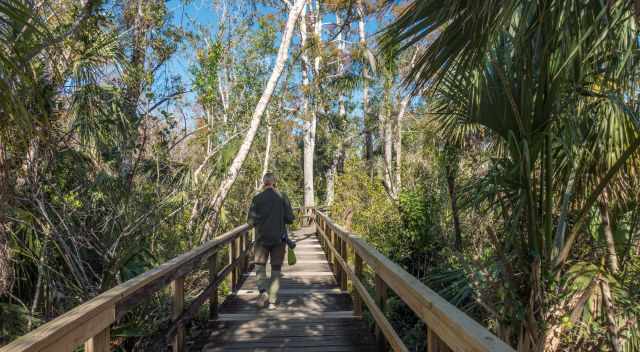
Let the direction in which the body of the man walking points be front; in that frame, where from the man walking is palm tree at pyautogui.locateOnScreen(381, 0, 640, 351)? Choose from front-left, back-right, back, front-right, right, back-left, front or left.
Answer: back-right

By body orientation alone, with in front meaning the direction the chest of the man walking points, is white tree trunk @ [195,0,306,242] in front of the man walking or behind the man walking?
in front

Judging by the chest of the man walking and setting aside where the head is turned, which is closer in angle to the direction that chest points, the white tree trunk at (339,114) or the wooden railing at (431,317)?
the white tree trunk

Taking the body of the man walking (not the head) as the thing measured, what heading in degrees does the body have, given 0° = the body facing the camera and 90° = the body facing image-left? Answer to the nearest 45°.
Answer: approximately 180°

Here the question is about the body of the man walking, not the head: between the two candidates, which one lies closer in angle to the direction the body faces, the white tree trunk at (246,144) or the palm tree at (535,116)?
the white tree trunk

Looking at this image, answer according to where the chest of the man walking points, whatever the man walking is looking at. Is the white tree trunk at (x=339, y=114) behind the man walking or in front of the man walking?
in front

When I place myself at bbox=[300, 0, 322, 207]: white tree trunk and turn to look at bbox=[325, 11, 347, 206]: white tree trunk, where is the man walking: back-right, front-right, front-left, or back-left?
back-right

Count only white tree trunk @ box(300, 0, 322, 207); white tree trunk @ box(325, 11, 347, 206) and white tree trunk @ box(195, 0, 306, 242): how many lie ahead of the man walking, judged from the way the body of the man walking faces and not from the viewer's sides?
3

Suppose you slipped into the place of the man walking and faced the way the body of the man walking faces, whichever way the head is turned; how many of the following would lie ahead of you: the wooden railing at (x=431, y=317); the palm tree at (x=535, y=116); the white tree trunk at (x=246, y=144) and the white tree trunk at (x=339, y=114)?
2

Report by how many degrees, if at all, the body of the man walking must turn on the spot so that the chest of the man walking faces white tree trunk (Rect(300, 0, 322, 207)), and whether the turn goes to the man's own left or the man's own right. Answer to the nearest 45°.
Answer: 0° — they already face it

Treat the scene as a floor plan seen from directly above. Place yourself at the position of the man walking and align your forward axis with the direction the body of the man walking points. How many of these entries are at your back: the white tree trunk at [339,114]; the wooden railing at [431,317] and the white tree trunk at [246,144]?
1
